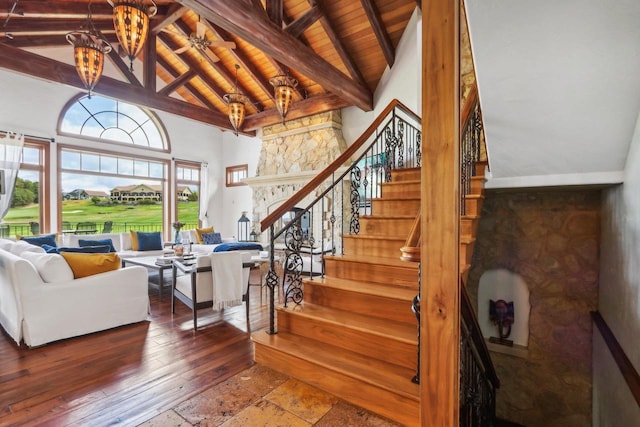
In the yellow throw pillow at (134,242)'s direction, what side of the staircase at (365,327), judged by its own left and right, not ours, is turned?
right

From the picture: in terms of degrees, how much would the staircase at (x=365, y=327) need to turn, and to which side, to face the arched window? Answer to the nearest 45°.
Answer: approximately 90° to its right

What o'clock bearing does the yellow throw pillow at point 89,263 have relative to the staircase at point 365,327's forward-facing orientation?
The yellow throw pillow is roughly at 2 o'clock from the staircase.

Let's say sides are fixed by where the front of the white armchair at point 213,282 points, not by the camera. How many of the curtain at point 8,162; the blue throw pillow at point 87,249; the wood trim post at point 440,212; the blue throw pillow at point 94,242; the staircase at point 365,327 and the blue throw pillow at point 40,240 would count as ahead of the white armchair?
4

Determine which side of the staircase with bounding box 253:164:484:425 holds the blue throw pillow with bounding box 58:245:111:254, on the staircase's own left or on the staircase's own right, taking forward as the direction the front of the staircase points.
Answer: on the staircase's own right

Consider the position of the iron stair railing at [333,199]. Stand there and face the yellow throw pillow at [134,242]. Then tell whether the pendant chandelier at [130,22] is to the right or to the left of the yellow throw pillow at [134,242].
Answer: left

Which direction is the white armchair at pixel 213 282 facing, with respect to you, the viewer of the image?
facing away from the viewer and to the left of the viewer

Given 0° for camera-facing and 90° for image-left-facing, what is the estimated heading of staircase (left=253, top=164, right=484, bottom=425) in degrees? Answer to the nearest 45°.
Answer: approximately 45°

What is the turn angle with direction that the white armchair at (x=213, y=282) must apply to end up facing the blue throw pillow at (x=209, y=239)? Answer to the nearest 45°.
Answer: approximately 45° to its right

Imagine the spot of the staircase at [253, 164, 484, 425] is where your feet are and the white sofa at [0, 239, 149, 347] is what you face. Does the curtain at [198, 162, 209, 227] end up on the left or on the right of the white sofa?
right
